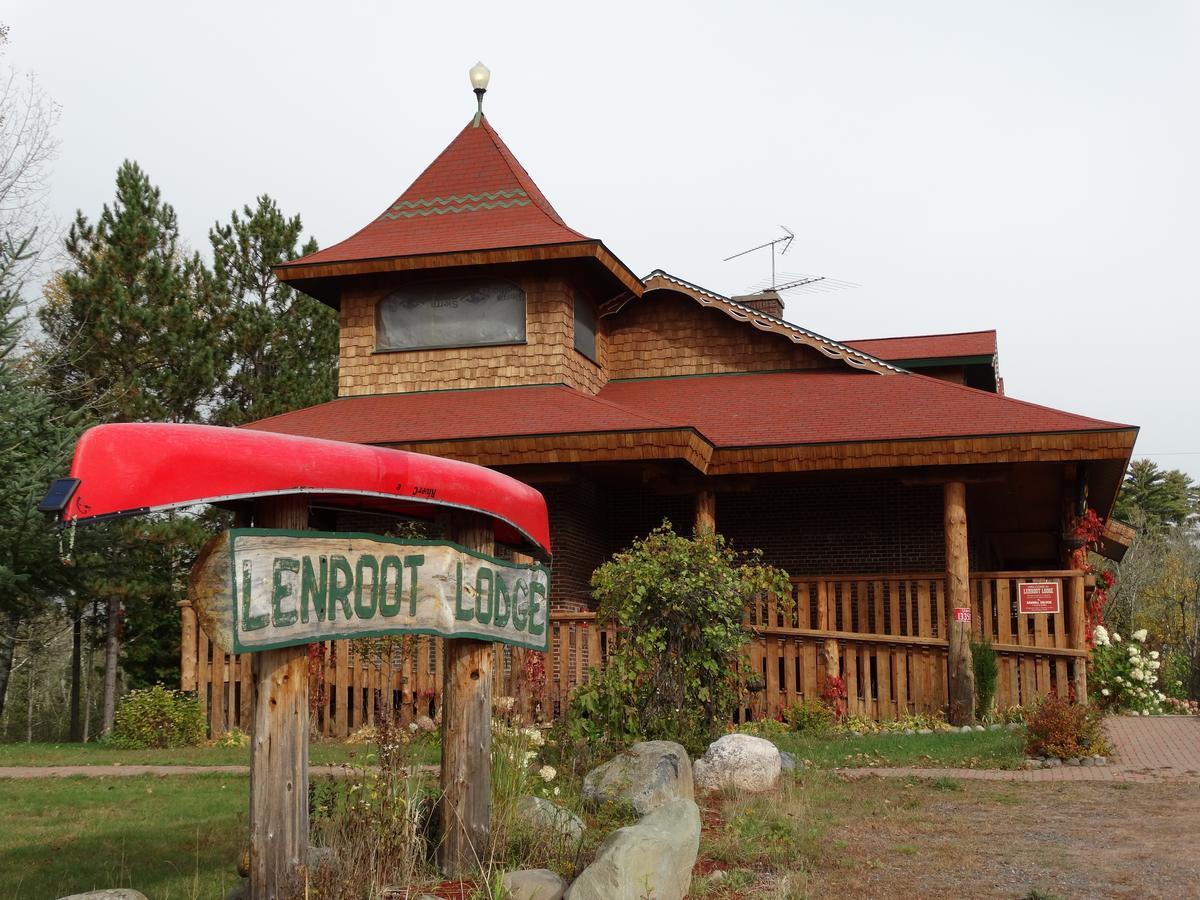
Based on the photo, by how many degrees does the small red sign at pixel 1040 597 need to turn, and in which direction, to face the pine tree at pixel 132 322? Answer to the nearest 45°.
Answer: approximately 90° to its right

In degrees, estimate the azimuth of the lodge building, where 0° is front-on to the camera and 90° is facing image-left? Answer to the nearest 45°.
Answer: approximately 0°

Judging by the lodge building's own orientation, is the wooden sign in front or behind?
in front

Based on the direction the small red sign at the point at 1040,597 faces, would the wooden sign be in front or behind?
in front

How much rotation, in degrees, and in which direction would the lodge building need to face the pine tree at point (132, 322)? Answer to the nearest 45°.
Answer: approximately 135° to its right

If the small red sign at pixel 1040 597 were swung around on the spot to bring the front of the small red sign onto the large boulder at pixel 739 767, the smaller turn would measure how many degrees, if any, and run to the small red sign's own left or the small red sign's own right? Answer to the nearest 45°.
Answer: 0° — it already faces it

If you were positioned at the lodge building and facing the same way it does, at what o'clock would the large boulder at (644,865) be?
The large boulder is roughly at 12 o'clock from the lodge building.

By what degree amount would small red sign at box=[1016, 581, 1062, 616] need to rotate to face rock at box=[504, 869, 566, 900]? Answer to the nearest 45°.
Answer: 0° — it already faces it

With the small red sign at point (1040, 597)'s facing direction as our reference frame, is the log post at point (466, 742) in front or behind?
in front

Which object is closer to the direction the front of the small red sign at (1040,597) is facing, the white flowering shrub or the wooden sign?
the wooden sign

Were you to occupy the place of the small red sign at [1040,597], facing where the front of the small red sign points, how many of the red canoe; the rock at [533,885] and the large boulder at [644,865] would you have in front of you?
3
